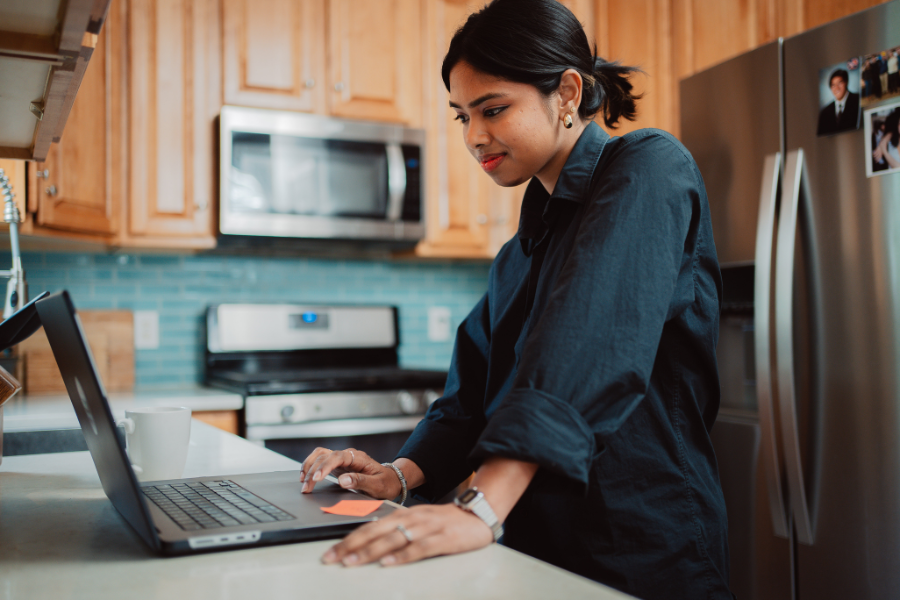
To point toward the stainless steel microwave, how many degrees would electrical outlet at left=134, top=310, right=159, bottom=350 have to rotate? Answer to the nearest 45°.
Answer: approximately 45° to its left

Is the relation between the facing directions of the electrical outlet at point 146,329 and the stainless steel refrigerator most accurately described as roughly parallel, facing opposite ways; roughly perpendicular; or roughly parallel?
roughly perpendicular

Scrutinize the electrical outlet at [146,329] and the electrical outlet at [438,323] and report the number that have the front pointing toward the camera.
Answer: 2

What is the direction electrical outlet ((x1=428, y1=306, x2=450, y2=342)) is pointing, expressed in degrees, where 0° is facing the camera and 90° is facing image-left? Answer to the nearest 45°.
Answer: approximately 0°

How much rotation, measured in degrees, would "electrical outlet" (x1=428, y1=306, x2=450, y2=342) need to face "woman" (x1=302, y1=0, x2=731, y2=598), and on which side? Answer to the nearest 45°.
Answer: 0° — it already faces them

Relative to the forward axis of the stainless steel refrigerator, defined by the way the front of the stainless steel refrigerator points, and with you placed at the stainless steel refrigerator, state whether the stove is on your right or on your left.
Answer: on your right

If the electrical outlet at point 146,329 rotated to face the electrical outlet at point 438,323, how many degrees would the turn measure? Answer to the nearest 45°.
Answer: approximately 90° to its left

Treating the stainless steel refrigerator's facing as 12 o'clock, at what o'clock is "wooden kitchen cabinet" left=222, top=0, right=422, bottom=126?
The wooden kitchen cabinet is roughly at 2 o'clock from the stainless steel refrigerator.
